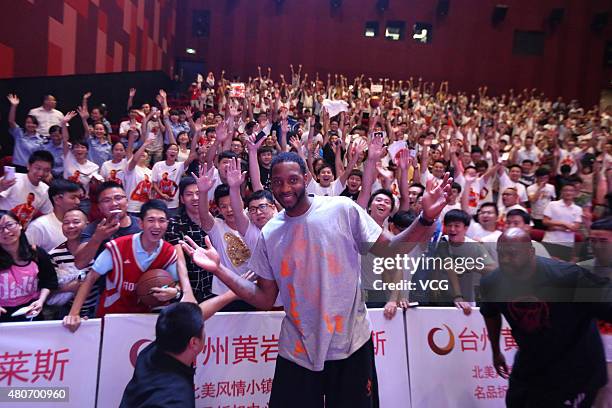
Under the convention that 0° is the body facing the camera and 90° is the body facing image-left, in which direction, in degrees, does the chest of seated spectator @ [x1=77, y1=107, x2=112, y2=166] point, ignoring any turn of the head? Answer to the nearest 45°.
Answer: approximately 0°

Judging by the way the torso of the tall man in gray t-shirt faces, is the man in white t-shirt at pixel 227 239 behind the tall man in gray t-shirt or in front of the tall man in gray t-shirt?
behind

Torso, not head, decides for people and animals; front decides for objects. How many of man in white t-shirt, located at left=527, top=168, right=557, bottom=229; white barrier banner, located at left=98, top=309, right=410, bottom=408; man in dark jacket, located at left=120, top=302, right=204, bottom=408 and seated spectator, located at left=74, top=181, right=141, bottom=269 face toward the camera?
3

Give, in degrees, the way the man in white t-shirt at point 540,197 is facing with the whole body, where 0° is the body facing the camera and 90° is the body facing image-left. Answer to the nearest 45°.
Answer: approximately 0°

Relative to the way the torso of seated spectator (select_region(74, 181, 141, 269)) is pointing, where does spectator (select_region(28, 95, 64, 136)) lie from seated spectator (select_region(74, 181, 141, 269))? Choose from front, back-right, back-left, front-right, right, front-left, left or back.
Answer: back

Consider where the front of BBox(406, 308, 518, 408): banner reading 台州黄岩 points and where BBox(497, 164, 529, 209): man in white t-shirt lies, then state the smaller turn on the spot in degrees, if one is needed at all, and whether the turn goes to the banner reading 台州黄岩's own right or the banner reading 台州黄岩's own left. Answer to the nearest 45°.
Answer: approximately 180°
